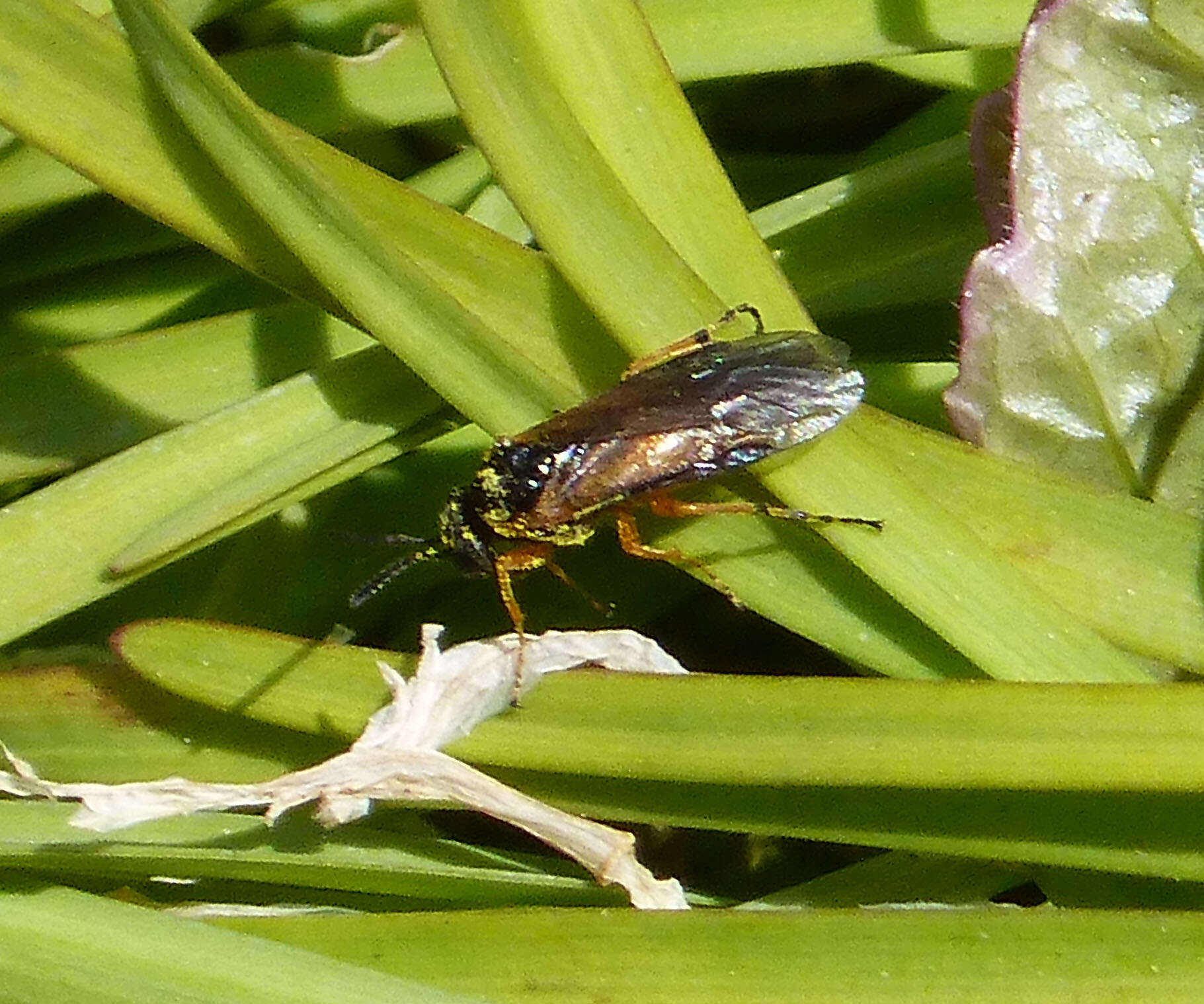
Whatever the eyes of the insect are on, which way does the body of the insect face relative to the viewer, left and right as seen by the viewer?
facing the viewer and to the left of the viewer

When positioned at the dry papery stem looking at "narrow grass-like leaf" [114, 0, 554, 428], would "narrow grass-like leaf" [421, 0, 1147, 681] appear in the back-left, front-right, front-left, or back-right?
front-right
